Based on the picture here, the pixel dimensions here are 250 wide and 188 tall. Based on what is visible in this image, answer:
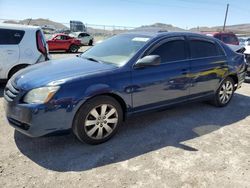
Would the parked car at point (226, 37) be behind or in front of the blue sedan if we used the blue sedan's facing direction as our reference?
behind

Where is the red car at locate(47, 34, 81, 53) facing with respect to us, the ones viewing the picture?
facing away from the viewer and to the left of the viewer

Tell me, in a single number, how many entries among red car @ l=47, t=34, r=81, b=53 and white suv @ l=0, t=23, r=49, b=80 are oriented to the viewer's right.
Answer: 0

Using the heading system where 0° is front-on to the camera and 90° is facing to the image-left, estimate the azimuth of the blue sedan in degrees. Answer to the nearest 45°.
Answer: approximately 45°

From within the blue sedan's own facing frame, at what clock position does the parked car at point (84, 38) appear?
The parked car is roughly at 4 o'clock from the blue sedan.

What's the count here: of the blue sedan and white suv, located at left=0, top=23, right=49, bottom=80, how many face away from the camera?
0

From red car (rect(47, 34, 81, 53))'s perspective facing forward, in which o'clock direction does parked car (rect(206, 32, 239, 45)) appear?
The parked car is roughly at 6 o'clock from the red car.

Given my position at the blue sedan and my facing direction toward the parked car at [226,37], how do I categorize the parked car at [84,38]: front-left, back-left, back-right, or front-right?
front-left

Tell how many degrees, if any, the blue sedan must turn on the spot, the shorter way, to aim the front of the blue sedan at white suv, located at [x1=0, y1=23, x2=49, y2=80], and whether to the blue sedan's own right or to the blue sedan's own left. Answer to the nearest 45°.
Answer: approximately 90° to the blue sedan's own right

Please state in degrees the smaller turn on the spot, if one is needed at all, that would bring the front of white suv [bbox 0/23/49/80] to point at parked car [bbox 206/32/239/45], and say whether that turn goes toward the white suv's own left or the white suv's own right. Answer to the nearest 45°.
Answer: approximately 180°

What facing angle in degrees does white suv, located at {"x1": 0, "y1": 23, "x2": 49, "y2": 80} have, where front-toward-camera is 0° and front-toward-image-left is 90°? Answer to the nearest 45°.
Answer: approximately 90°

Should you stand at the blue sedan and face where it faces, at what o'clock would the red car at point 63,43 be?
The red car is roughly at 4 o'clock from the blue sedan.
